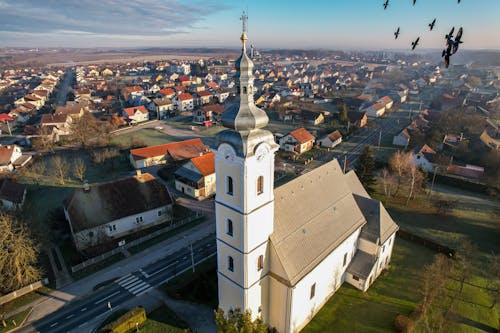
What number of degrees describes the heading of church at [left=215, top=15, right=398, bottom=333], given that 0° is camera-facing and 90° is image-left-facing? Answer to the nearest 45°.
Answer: approximately 45°

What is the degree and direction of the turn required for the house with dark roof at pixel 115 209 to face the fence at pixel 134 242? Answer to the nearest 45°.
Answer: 0° — it already faces it

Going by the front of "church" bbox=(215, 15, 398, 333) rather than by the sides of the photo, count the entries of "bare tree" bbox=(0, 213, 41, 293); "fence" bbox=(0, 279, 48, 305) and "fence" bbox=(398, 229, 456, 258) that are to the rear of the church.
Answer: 1

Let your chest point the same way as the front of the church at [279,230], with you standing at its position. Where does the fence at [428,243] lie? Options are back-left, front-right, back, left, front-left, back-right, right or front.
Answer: back

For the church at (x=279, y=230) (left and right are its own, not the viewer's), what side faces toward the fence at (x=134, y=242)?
right

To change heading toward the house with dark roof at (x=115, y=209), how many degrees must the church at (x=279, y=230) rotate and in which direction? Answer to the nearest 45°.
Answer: approximately 90° to its right

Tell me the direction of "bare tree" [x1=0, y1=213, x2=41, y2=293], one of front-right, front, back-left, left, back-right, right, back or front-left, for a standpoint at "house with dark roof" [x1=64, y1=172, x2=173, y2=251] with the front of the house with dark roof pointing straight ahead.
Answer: right

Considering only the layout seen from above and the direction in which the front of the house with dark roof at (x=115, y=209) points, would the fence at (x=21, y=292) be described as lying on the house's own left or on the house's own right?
on the house's own right

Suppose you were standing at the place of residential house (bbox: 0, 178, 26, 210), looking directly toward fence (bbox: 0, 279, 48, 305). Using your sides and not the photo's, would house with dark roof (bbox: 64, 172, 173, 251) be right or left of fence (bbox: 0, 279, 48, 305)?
left

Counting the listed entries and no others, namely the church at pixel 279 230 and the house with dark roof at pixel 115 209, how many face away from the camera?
0
